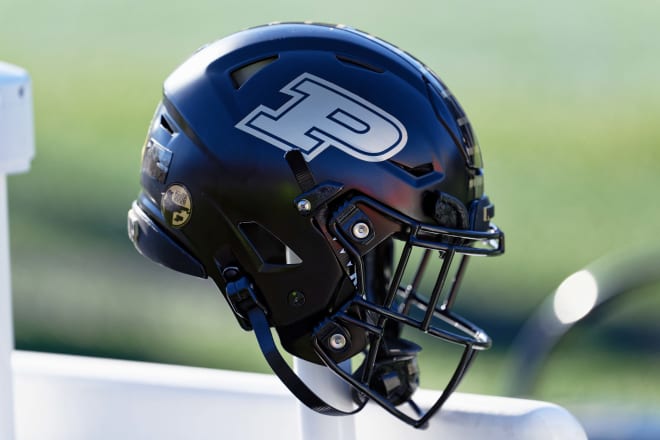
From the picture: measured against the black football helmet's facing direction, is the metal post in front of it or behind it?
behind

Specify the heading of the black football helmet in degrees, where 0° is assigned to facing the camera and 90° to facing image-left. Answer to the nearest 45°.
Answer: approximately 270°
